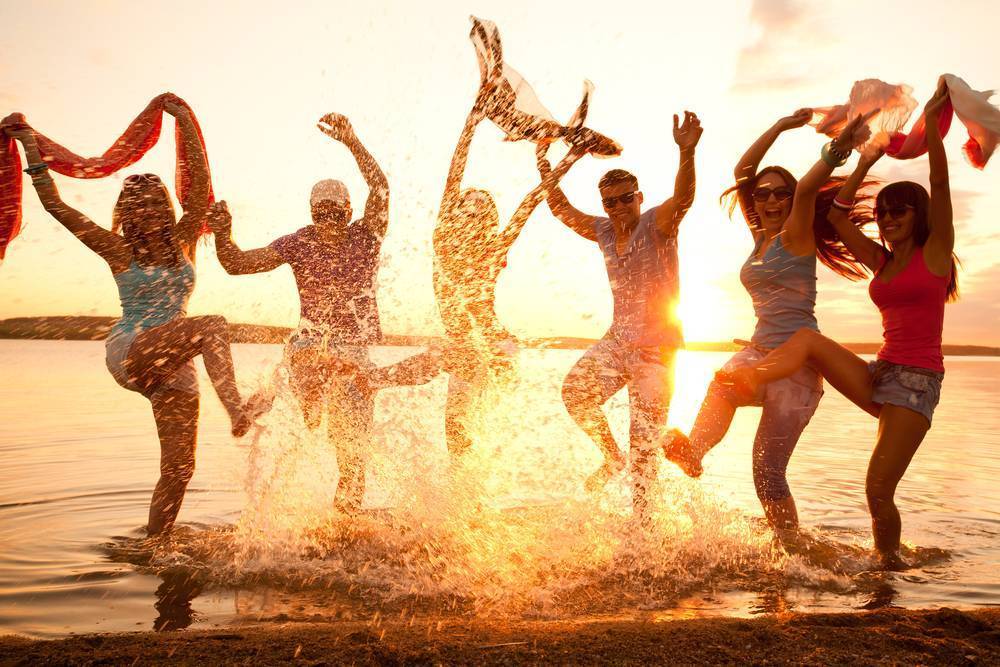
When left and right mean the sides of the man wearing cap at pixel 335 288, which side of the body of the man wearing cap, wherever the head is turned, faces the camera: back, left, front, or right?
front

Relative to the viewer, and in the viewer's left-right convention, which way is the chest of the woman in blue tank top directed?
facing the viewer and to the right of the viewer

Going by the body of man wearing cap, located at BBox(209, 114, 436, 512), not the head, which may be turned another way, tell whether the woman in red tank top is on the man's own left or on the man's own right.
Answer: on the man's own left

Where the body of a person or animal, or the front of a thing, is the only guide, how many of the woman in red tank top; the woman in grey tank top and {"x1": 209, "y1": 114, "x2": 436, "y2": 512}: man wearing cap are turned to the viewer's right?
0

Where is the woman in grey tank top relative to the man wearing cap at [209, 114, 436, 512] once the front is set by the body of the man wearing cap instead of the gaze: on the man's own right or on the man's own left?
on the man's own left

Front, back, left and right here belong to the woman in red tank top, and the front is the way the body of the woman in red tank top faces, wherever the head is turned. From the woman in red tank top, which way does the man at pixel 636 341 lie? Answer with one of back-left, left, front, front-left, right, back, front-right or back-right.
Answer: front-right

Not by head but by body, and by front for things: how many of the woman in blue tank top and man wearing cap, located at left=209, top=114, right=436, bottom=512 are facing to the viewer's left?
0

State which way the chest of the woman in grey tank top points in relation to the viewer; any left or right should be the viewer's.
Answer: facing the viewer and to the left of the viewer
